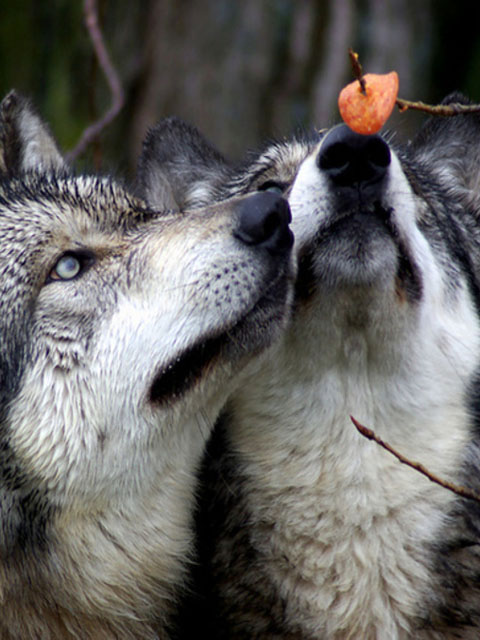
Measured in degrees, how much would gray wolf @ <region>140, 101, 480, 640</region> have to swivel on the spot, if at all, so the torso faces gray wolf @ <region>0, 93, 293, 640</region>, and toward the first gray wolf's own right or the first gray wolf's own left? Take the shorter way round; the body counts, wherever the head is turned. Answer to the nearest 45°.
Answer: approximately 90° to the first gray wolf's own right

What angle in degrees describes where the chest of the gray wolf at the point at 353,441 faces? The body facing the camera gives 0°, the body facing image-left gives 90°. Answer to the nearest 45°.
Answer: approximately 0°
